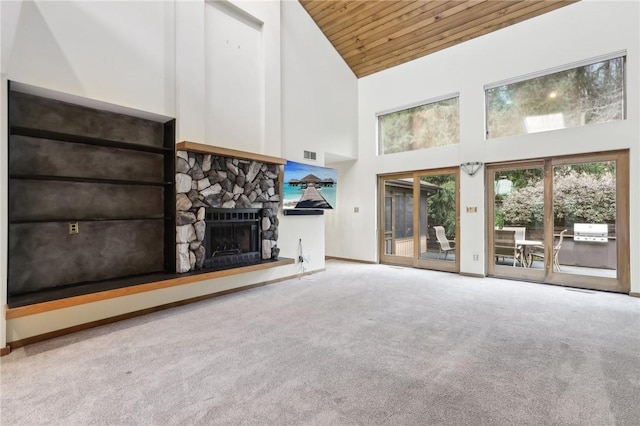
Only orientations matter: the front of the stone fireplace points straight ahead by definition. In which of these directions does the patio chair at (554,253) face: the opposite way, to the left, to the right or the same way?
the opposite way

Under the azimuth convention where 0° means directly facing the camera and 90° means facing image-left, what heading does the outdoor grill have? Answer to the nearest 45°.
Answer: approximately 0°

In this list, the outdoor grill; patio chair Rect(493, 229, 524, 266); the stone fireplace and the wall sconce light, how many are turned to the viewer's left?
0

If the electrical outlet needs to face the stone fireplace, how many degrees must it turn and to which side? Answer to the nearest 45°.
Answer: approximately 90° to its left

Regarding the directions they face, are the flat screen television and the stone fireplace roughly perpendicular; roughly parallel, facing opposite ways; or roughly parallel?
roughly parallel

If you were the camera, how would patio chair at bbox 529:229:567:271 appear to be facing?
facing to the left of the viewer

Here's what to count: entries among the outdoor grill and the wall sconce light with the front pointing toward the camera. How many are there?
2

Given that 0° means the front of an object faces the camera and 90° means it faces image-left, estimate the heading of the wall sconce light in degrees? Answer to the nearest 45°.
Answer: approximately 0°

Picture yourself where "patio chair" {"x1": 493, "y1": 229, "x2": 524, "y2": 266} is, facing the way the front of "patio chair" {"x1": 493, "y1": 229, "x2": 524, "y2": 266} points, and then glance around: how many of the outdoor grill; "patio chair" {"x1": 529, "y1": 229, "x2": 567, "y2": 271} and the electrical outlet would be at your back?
1

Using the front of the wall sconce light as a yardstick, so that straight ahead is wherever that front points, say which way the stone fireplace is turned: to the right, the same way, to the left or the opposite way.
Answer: to the left

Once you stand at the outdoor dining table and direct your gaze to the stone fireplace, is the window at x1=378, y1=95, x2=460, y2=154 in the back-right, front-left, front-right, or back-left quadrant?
front-right

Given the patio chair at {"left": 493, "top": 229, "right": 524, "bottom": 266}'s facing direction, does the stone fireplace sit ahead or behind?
behind
